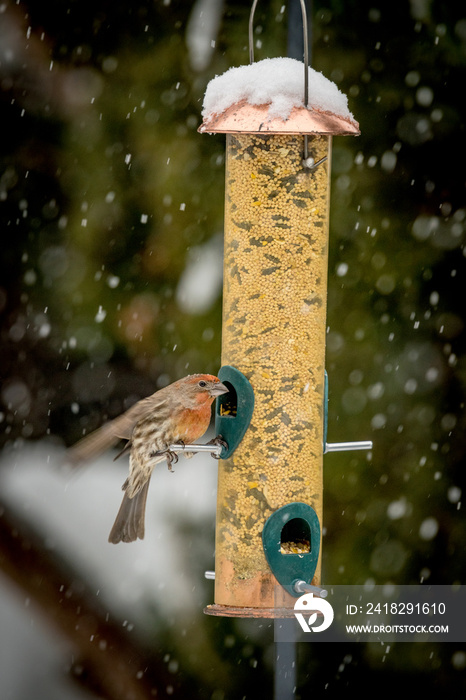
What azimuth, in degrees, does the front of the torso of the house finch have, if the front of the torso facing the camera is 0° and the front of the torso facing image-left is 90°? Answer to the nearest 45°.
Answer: approximately 270°
